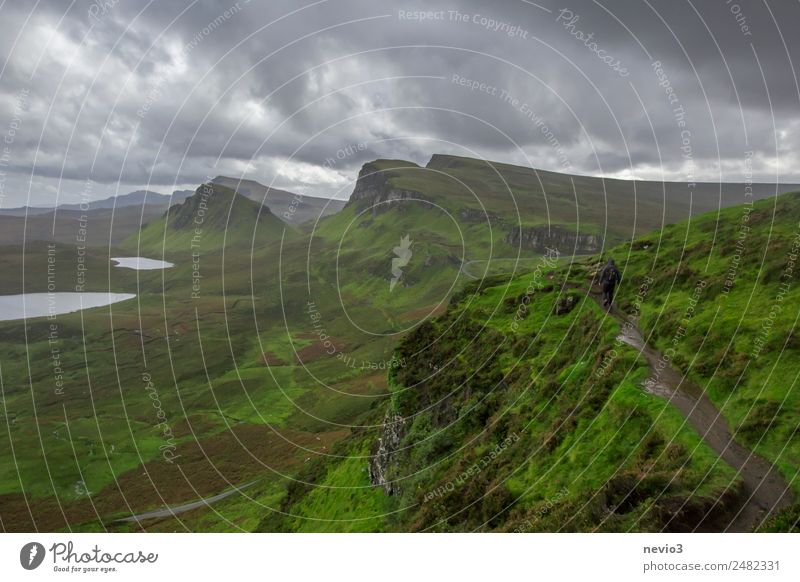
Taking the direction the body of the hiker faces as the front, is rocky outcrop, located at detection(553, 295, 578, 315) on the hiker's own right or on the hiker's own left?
on the hiker's own left

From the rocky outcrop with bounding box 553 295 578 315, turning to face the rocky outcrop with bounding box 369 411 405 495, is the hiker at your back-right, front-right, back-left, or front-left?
back-left

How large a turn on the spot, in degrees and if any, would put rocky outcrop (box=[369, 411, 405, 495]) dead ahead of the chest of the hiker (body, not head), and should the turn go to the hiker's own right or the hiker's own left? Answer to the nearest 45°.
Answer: approximately 90° to the hiker's own left

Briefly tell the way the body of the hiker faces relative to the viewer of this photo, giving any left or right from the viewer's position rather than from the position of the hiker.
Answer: facing away from the viewer
